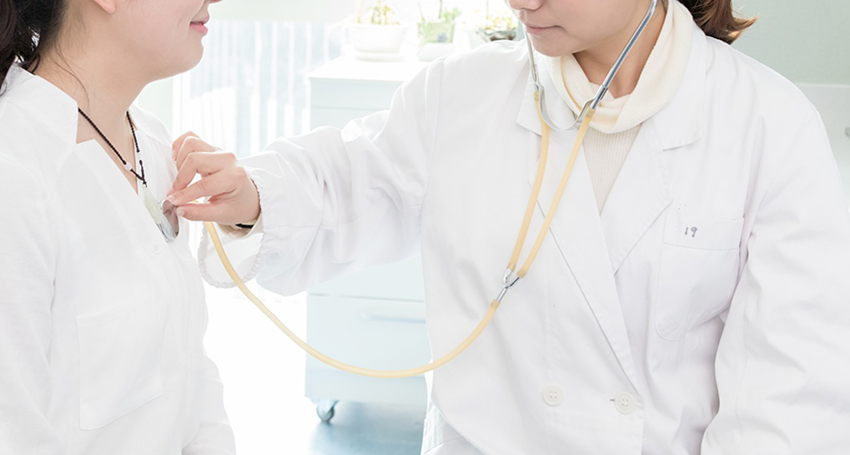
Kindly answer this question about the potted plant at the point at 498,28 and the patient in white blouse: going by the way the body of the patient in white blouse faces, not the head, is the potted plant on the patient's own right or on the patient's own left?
on the patient's own left

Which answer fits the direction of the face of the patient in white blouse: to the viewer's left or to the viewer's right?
to the viewer's right

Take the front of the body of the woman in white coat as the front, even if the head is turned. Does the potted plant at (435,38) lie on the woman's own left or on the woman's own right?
on the woman's own right

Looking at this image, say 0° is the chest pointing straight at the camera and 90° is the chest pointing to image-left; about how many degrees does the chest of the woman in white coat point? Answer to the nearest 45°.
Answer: approximately 45°

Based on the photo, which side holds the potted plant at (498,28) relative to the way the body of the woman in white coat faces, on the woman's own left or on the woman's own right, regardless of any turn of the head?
on the woman's own right

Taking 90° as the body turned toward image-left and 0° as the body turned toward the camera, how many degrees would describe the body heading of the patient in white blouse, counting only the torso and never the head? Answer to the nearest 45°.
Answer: approximately 315°

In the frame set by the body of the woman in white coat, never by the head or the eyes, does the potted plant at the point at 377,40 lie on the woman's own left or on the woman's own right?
on the woman's own right

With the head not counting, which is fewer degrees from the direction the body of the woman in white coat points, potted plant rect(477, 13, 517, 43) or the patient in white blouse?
the patient in white blouse

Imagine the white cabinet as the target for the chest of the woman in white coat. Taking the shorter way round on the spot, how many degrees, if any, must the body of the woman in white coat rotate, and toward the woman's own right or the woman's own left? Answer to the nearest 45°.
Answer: approximately 90° to the woman's own right

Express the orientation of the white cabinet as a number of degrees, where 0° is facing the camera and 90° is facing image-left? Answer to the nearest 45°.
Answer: approximately 0°
